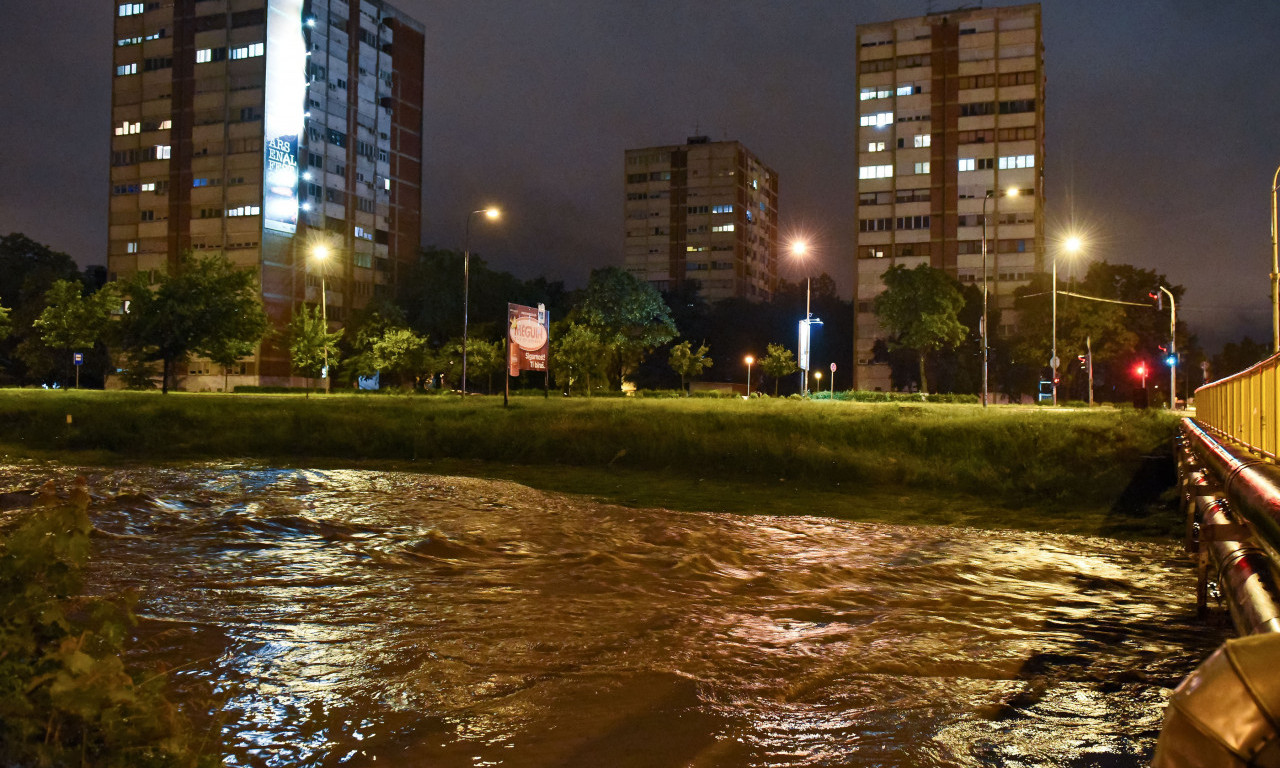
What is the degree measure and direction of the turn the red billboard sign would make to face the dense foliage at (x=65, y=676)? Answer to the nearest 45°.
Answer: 0° — it already faces it

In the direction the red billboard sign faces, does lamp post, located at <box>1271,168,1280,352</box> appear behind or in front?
in front

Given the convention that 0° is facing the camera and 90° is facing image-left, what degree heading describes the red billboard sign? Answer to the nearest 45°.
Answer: approximately 0°

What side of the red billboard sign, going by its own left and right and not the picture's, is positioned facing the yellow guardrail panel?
front

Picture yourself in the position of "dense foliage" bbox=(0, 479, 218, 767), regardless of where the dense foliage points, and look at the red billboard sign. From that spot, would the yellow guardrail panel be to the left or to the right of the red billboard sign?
right
